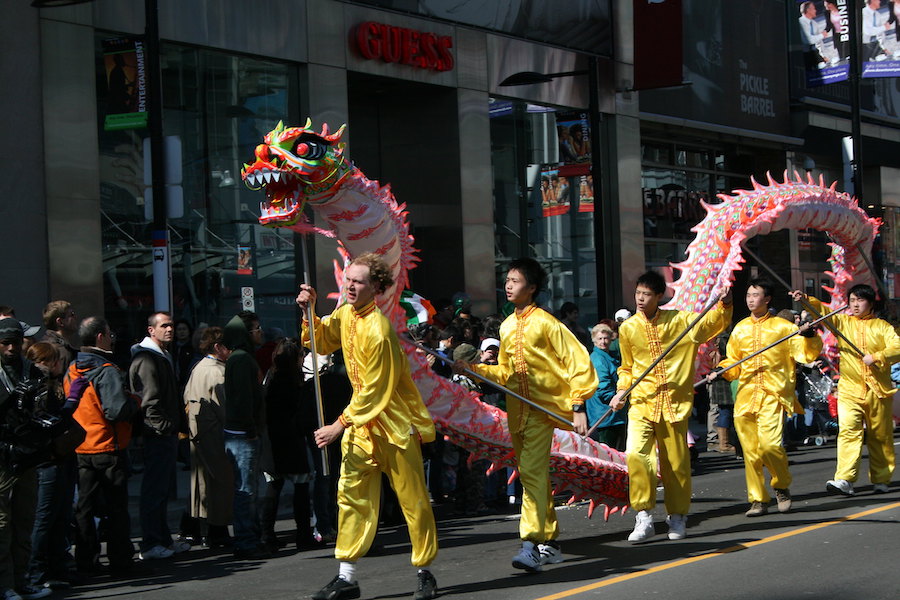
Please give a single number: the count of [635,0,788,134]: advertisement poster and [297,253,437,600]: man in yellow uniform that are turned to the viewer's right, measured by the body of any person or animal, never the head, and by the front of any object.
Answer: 0

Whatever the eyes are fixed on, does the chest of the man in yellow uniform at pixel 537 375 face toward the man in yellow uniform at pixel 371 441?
yes

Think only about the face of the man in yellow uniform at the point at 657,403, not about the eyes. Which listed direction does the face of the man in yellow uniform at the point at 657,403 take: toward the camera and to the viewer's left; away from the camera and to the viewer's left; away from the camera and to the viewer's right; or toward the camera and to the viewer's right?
toward the camera and to the viewer's left

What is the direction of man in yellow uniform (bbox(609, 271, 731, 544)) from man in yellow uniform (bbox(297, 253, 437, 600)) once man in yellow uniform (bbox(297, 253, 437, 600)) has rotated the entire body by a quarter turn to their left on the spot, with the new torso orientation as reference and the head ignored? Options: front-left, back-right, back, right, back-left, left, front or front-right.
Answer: left

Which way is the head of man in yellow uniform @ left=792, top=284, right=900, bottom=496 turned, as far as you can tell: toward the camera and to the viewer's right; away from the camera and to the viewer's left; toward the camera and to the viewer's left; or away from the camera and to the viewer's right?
toward the camera and to the viewer's left

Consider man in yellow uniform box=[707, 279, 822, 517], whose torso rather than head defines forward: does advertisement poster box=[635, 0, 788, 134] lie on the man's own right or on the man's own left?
on the man's own right

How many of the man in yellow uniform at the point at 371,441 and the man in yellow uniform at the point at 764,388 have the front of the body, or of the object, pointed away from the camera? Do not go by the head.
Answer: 0

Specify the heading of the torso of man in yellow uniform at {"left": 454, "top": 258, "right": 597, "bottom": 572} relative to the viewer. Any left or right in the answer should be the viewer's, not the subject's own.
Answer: facing the viewer and to the left of the viewer
